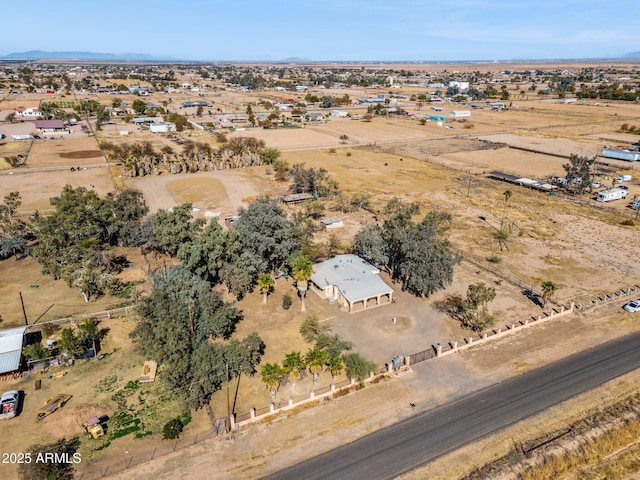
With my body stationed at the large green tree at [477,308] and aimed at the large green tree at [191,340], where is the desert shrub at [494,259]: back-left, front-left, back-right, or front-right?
back-right

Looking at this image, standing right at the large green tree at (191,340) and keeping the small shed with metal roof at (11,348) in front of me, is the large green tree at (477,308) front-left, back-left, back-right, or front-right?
back-right

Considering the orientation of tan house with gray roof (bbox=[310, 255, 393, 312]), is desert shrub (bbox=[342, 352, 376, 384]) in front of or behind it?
in front

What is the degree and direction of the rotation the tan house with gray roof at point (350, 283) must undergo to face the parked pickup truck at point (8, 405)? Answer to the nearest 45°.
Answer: approximately 90° to its right

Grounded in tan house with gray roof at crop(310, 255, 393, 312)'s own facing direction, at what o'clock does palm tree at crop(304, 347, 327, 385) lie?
The palm tree is roughly at 2 o'clock from the tan house with gray roof.

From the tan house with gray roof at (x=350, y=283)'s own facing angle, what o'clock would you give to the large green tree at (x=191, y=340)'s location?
The large green tree is roughly at 3 o'clock from the tan house with gray roof.

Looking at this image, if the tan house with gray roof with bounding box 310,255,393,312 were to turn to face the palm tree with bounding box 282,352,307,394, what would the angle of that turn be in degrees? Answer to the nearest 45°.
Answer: approximately 45° to its right

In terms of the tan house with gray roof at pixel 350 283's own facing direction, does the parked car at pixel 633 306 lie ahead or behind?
ahead

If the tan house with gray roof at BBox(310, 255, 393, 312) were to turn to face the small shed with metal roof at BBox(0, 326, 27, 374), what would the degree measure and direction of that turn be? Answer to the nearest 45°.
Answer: approximately 90° to its right

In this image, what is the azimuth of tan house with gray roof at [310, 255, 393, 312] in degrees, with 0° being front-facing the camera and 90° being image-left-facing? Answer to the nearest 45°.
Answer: approximately 315°

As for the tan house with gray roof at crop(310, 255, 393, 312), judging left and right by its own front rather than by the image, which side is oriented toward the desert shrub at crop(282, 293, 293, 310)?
right

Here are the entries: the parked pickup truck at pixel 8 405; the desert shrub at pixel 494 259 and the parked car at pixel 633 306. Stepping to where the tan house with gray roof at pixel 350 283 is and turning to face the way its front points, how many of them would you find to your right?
1
